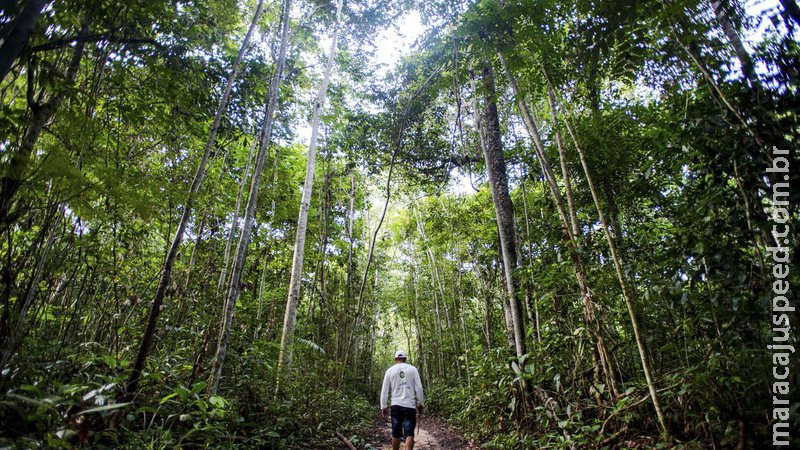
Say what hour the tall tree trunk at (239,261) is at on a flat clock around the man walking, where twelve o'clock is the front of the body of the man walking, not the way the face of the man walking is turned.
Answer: The tall tree trunk is roughly at 10 o'clock from the man walking.

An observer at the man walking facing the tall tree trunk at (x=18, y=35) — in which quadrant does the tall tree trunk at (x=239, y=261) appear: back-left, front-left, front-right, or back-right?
front-right

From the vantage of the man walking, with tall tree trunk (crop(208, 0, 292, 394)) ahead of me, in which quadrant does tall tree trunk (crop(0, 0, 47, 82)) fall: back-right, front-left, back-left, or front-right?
front-left

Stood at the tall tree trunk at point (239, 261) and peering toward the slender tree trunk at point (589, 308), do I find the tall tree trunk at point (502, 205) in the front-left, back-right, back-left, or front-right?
front-left

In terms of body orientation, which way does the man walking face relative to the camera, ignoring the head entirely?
away from the camera

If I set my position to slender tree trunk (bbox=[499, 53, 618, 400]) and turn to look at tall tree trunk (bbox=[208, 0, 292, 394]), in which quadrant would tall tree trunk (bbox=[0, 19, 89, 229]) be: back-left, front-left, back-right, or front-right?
front-left

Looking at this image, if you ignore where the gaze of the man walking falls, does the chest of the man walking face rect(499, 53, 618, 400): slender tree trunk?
no

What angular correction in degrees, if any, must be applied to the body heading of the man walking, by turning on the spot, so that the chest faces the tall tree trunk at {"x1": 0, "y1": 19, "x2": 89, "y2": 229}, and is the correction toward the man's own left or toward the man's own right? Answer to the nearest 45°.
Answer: approximately 135° to the man's own left

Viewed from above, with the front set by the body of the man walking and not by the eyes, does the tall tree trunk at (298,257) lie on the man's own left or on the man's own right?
on the man's own left

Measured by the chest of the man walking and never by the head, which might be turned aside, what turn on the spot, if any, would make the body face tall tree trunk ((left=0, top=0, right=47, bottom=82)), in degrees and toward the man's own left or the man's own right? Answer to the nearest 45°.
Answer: approximately 180°
